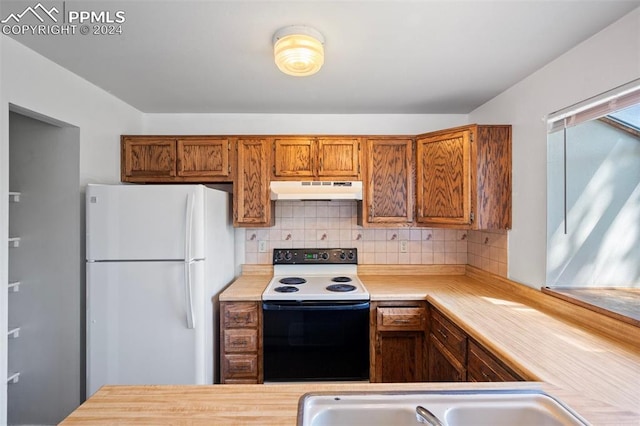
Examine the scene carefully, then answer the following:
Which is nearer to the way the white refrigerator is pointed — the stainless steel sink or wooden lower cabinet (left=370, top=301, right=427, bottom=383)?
the stainless steel sink

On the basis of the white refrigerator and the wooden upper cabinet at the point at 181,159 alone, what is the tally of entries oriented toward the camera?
2

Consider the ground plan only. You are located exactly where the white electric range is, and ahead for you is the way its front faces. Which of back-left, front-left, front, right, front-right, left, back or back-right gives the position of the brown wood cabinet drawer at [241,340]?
front-right

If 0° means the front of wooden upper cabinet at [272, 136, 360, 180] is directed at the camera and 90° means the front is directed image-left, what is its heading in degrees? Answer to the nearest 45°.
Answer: approximately 0°

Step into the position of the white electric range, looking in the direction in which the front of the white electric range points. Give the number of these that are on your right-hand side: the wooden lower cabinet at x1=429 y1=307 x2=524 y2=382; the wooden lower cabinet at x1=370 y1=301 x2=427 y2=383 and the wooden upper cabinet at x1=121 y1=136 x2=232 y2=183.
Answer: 1

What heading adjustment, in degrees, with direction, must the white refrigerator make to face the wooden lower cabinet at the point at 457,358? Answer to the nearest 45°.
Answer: approximately 45° to its left
